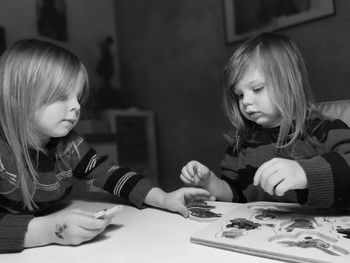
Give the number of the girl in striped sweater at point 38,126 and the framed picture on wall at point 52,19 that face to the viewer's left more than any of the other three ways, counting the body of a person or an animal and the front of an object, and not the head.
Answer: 0

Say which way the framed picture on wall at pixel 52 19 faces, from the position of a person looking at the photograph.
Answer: facing the viewer and to the right of the viewer

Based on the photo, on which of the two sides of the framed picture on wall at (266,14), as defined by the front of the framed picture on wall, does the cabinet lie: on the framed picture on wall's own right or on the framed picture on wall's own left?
on the framed picture on wall's own right

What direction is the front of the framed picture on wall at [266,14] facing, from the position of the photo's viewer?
facing the viewer and to the left of the viewer

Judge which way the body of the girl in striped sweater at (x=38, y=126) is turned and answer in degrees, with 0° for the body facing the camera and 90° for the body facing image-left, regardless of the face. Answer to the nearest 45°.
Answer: approximately 315°

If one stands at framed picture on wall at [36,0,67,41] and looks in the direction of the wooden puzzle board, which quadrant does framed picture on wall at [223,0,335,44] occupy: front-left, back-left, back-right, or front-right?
front-left

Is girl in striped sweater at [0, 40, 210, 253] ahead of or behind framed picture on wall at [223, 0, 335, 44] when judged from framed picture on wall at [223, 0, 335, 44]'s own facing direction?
ahead

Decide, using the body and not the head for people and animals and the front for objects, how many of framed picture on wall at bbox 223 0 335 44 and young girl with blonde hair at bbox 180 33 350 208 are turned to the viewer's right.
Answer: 0

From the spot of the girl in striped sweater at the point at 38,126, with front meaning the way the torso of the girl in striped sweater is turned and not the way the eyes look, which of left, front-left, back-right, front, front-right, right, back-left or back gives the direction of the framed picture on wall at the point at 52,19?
back-left

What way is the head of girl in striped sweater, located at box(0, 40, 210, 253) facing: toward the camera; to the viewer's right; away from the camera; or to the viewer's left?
to the viewer's right

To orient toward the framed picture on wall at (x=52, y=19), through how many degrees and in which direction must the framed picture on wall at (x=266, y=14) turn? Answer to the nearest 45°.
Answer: approximately 45° to its right

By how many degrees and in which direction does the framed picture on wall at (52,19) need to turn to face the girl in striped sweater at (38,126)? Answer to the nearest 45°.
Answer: approximately 45° to its right
